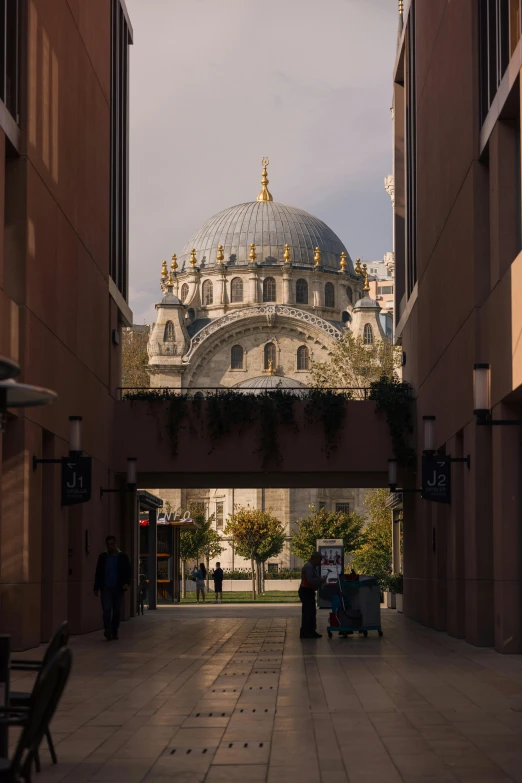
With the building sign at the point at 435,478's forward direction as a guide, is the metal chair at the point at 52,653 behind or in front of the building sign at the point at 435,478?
in front

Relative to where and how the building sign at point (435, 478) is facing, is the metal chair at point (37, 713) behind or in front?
in front

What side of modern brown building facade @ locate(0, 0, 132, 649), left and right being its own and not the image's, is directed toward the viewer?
right

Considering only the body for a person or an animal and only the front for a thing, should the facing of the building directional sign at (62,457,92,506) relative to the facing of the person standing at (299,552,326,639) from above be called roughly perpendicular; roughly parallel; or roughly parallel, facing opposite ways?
roughly perpendicular

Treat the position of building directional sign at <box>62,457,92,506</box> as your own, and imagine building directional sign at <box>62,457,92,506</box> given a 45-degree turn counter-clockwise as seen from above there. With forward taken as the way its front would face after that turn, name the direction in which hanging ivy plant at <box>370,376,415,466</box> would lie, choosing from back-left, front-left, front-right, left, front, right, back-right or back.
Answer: left

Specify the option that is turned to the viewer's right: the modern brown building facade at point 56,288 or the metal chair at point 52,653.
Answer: the modern brown building facade

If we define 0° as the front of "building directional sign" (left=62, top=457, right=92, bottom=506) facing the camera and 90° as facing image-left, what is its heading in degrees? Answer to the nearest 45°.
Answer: approximately 0°

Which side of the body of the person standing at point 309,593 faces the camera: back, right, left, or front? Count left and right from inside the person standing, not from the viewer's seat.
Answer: right

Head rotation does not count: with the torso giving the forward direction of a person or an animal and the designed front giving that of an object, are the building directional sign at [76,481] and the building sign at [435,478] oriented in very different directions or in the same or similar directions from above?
same or similar directions

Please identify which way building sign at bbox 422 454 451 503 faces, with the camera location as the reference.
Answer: facing the viewer

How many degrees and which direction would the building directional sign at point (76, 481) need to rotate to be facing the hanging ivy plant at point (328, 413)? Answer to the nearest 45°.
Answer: approximately 135° to its left
